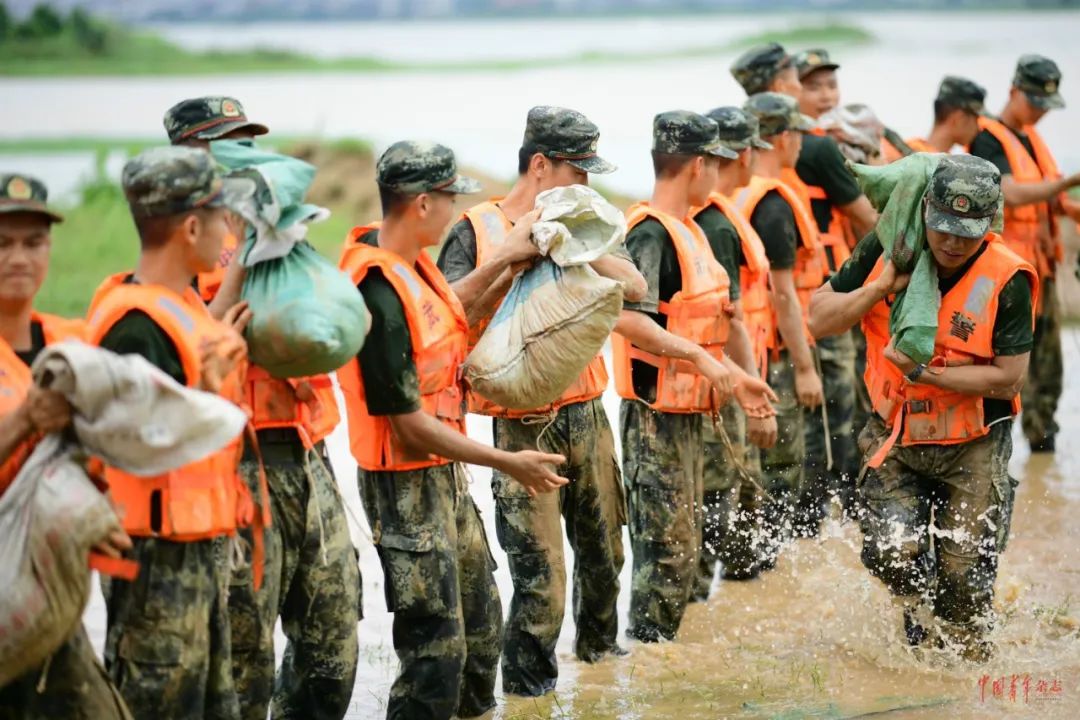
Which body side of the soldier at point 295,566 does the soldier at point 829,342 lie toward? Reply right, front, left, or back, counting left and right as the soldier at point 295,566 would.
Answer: left

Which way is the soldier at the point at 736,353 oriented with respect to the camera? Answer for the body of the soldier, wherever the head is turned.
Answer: to the viewer's right

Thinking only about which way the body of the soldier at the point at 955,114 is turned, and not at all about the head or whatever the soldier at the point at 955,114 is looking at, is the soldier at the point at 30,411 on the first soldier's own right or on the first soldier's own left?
on the first soldier's own right

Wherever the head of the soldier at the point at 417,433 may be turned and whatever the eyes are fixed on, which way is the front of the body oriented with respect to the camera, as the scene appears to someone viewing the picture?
to the viewer's right

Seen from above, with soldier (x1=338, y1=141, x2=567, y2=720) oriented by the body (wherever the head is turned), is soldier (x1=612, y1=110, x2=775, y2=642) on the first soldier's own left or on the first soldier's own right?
on the first soldier's own left

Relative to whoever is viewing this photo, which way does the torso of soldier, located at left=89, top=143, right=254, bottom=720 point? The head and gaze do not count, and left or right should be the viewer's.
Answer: facing to the right of the viewer

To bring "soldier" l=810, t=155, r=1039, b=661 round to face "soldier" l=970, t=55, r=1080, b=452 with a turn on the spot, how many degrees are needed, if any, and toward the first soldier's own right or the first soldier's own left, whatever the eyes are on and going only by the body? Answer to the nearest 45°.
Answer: approximately 180°

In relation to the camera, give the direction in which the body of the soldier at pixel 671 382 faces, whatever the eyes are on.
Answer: to the viewer's right
